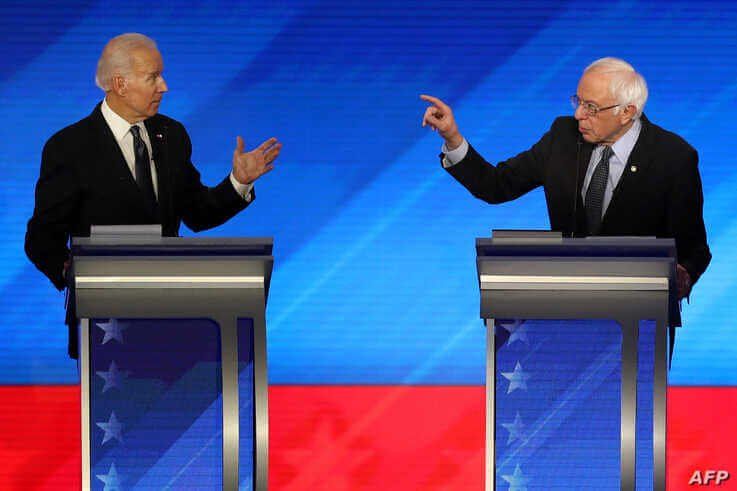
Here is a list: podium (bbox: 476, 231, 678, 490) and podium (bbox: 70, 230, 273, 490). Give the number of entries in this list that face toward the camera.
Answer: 2

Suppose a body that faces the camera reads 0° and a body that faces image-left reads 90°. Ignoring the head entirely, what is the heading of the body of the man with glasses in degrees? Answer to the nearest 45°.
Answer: approximately 45°

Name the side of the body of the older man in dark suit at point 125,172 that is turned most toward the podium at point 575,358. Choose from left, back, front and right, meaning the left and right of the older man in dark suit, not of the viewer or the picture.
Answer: front

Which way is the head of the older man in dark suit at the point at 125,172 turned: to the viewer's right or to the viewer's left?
to the viewer's right
